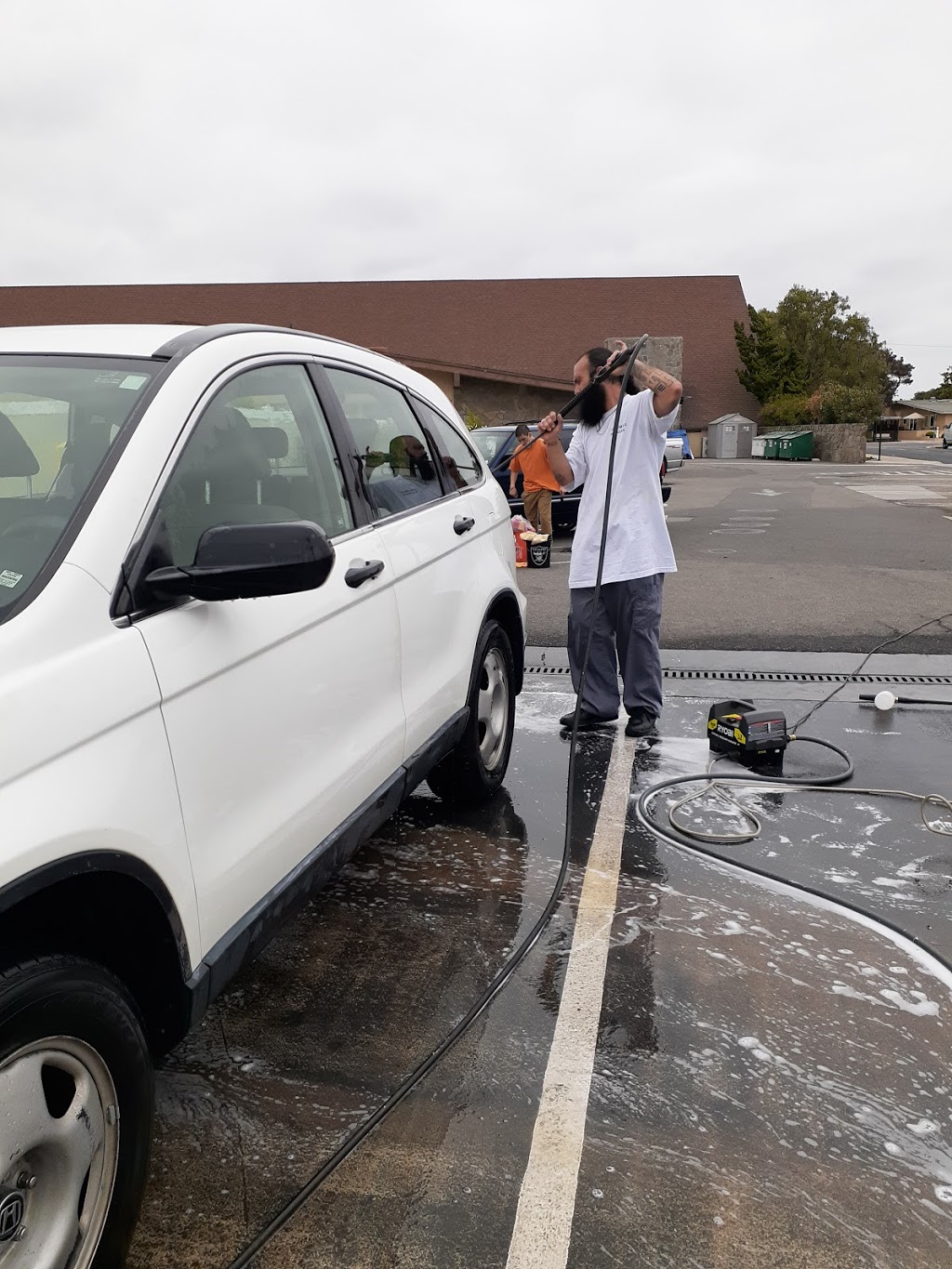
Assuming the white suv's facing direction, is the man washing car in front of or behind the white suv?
behind

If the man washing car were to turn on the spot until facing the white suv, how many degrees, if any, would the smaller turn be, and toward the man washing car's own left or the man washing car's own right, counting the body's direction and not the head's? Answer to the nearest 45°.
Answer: approximately 45° to the man washing car's own left

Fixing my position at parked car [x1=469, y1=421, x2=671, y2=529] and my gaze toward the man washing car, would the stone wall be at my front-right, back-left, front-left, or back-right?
back-left

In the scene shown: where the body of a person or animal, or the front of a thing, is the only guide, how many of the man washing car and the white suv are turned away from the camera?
0

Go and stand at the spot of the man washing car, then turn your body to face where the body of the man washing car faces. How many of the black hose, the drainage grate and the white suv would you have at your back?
1

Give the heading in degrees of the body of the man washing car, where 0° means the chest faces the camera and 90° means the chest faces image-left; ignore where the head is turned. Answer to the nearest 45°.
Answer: approximately 45°

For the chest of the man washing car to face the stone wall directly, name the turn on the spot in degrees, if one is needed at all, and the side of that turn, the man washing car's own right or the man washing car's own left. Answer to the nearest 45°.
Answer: approximately 135° to the man washing car's own right

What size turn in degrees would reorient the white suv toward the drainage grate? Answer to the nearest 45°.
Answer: approximately 180°
